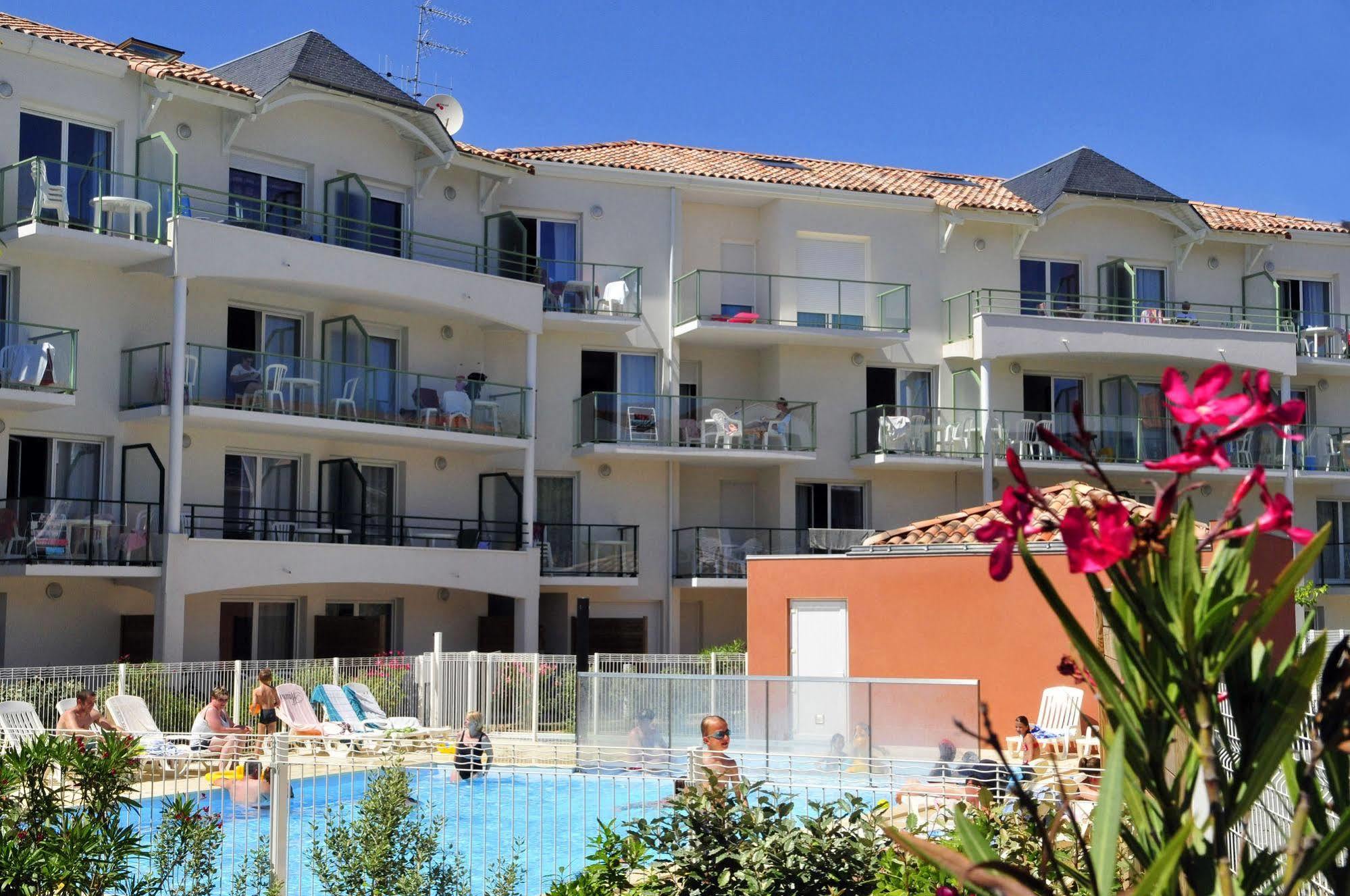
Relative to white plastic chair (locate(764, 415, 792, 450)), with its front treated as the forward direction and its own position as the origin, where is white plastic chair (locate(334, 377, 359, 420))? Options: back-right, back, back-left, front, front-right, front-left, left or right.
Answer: front-left

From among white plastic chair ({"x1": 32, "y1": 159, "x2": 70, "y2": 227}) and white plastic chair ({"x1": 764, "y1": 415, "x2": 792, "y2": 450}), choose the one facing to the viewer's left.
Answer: white plastic chair ({"x1": 764, "y1": 415, "x2": 792, "y2": 450})

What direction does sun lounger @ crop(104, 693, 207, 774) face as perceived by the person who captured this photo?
facing the viewer and to the right of the viewer

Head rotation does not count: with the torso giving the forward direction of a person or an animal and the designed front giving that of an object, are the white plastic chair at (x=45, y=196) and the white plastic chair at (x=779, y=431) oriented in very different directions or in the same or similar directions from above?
very different directions

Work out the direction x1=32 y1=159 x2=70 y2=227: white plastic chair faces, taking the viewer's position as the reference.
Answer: facing to the right of the viewer

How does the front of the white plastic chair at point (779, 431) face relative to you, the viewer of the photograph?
facing to the left of the viewer

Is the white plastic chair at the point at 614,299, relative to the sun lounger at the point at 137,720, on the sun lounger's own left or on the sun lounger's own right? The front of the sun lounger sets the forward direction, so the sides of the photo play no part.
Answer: on the sun lounger's own left
